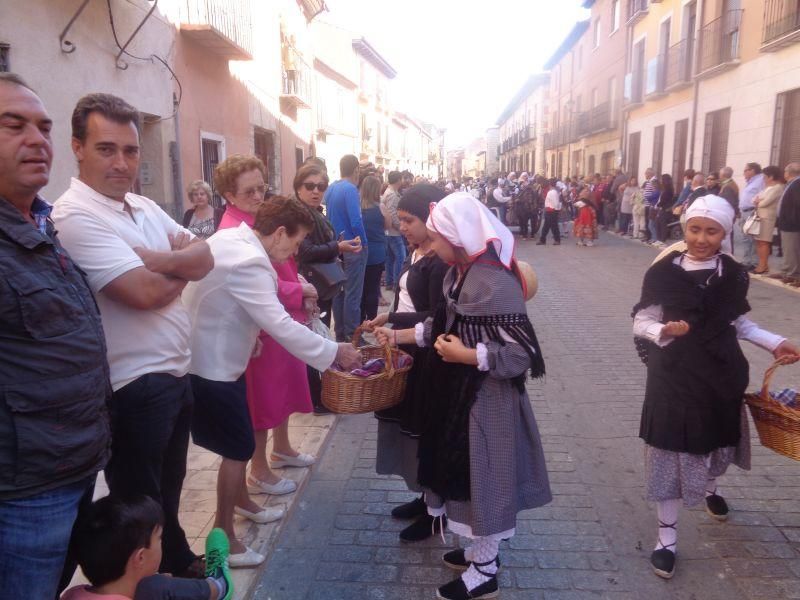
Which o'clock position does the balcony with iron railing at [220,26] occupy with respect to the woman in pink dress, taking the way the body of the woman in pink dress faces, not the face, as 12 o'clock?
The balcony with iron railing is roughly at 9 o'clock from the woman in pink dress.

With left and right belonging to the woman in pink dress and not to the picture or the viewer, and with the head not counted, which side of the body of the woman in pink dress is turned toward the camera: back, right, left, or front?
right

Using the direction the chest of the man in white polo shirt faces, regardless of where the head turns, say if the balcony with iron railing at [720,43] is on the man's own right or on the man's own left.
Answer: on the man's own left

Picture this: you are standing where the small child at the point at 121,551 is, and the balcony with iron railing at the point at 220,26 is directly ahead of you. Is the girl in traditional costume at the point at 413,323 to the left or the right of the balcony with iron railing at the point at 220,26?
right

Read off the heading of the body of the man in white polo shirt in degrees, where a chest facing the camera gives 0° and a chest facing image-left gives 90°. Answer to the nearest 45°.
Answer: approximately 315°

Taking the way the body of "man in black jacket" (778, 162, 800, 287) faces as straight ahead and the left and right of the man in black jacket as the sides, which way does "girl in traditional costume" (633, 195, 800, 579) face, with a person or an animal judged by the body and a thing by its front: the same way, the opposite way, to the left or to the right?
to the left

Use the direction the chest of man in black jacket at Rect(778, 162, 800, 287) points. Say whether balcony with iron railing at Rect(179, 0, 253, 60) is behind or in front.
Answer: in front

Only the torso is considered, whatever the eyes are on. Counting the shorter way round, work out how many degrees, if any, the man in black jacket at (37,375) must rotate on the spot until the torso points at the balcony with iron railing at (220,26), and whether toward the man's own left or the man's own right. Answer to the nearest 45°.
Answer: approximately 135° to the man's own left

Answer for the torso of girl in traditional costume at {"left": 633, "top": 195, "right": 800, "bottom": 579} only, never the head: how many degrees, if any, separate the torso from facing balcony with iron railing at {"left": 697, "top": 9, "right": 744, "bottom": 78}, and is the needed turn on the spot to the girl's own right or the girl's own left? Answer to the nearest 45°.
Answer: approximately 180°

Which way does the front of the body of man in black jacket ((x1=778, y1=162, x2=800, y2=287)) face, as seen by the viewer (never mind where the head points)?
to the viewer's left

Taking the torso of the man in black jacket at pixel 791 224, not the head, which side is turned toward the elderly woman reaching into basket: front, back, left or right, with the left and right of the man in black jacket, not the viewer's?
left

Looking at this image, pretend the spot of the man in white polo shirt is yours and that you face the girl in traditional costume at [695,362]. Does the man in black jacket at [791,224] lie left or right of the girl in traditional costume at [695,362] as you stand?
left

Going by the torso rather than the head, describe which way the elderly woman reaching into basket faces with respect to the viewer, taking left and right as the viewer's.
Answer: facing to the right of the viewer

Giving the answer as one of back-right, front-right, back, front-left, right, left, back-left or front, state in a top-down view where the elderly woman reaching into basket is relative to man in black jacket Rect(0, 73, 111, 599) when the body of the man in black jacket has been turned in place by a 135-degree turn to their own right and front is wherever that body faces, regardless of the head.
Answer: back-right

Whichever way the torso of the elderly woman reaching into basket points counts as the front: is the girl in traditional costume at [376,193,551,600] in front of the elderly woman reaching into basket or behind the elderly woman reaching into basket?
in front

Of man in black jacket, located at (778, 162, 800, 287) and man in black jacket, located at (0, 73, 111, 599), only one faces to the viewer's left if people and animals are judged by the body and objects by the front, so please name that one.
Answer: man in black jacket, located at (778, 162, 800, 287)
